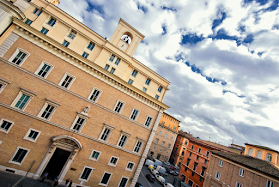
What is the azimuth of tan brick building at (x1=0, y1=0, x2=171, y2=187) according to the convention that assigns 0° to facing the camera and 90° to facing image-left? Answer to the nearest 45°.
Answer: approximately 315°
